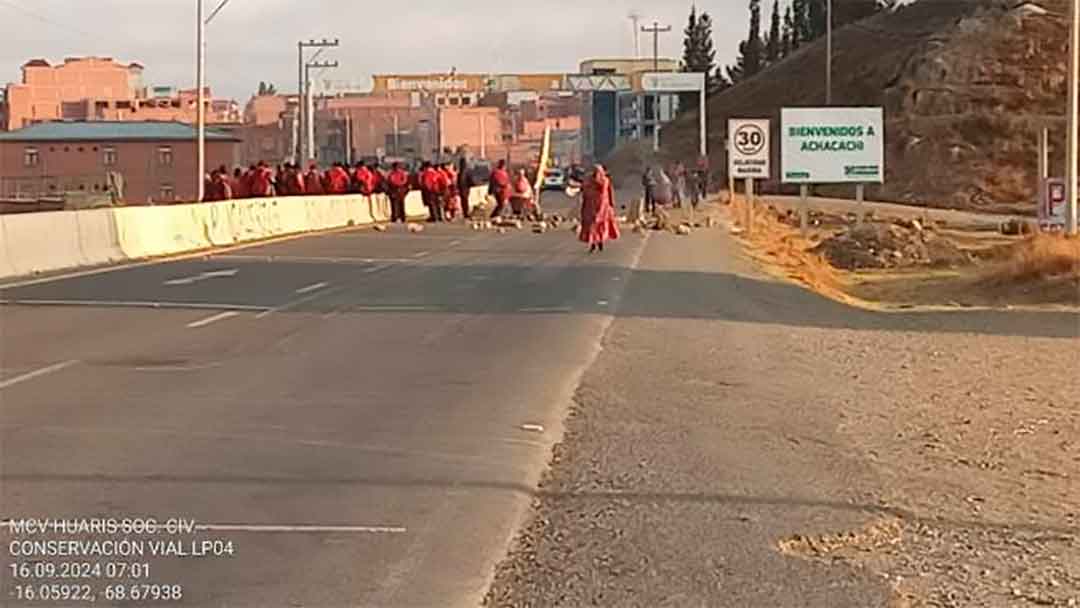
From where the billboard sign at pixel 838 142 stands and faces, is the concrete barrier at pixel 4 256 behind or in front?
in front

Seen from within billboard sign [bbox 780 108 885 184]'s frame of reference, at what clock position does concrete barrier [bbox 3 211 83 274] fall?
The concrete barrier is roughly at 1 o'clock from the billboard sign.

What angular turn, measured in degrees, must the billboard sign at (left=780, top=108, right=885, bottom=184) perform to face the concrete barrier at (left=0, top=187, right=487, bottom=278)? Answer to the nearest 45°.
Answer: approximately 45° to its right

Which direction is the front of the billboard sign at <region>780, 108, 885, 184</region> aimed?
toward the camera

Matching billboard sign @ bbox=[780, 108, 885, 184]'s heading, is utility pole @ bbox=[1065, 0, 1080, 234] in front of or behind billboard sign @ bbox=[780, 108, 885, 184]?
in front
